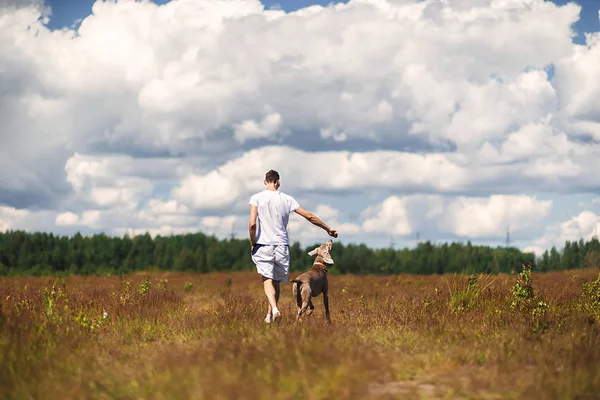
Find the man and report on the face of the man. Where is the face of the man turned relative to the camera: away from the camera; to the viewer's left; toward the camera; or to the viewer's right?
away from the camera

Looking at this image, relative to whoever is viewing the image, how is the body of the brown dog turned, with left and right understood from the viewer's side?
facing away from the viewer and to the right of the viewer

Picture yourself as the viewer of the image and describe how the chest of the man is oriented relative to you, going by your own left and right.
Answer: facing away from the viewer
